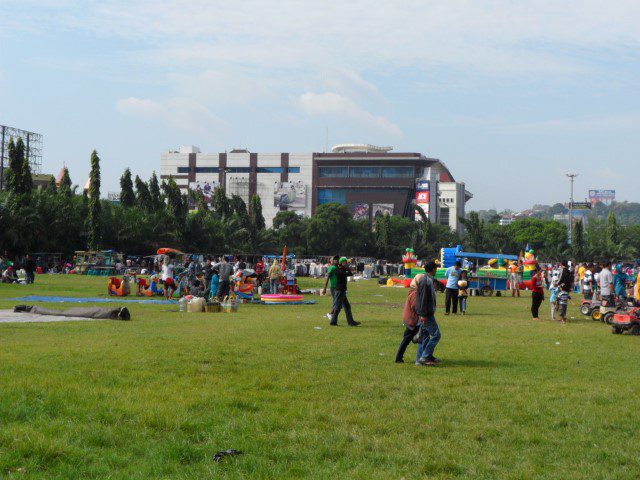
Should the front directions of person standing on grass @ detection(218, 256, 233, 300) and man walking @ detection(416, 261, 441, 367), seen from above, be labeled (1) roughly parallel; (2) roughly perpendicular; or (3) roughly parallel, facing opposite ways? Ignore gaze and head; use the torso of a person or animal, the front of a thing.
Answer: roughly perpendicular

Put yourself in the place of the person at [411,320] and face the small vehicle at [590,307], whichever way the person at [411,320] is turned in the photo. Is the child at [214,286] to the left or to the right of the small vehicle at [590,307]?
left
